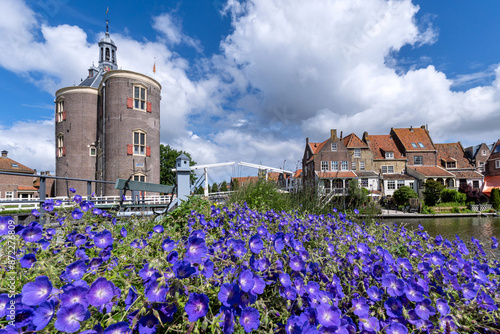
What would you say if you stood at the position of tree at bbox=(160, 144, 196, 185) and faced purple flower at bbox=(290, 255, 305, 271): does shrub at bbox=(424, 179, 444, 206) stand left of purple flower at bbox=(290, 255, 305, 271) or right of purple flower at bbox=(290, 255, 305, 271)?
left

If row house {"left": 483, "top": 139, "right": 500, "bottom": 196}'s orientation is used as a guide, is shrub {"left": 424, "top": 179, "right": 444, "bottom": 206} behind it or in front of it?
in front

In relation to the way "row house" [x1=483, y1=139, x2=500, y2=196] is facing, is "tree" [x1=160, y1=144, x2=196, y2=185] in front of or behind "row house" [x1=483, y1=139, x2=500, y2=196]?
in front

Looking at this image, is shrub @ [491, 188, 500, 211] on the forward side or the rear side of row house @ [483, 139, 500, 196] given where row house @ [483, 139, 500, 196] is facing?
on the forward side

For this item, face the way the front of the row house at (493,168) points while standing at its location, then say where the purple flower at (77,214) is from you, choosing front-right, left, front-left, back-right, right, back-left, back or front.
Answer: front-left

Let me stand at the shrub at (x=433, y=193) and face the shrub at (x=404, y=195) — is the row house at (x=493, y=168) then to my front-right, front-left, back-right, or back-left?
back-right

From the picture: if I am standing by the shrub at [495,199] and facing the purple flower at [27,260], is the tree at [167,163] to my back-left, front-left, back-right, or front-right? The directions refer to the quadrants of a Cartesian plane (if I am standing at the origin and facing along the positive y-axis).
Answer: front-right

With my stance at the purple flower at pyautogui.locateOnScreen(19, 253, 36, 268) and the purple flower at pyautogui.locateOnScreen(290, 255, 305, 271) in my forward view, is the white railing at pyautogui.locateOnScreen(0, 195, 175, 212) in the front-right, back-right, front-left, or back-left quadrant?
back-left

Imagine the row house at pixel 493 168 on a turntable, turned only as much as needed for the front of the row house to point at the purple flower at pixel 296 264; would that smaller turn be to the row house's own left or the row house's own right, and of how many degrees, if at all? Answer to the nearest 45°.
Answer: approximately 45° to the row house's own left

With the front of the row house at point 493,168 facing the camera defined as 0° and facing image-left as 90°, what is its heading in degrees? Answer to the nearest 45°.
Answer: approximately 45°
